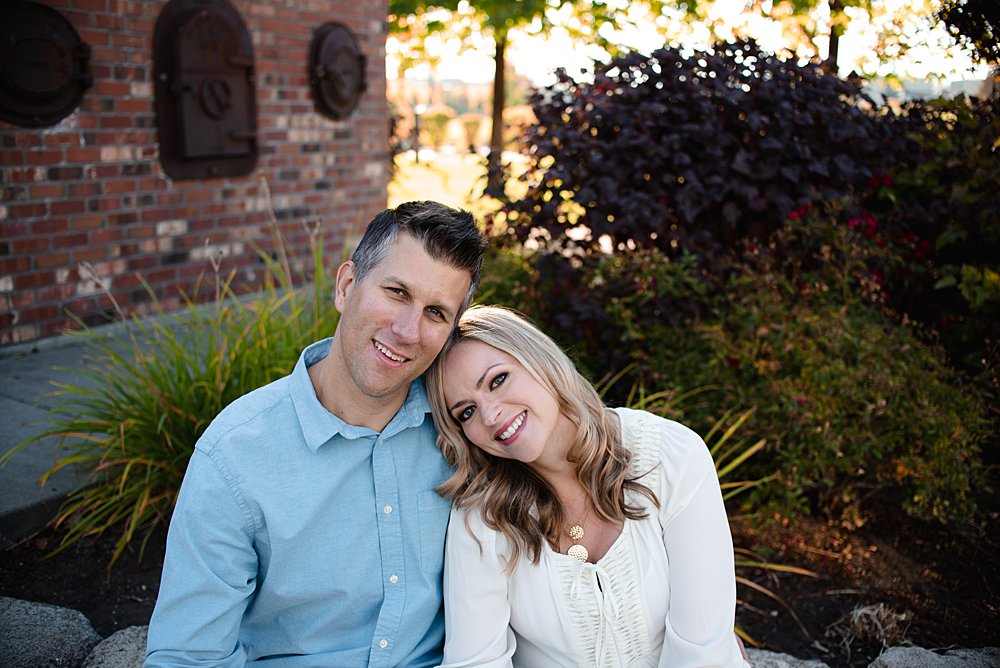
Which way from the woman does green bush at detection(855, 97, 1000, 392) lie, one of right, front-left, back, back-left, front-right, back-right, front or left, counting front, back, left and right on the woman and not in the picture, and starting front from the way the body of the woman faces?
back-left

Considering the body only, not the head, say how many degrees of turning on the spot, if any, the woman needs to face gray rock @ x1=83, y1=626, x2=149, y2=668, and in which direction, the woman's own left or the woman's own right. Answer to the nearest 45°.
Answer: approximately 90° to the woman's own right

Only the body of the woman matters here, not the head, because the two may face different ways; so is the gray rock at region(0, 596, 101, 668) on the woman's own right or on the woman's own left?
on the woman's own right

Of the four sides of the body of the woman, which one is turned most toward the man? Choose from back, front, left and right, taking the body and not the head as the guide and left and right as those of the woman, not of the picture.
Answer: right

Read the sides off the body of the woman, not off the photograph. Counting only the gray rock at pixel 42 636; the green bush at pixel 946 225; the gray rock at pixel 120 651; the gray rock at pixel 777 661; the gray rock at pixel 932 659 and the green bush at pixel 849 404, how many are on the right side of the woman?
2

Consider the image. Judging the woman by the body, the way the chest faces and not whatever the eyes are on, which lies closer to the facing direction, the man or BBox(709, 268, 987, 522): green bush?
the man

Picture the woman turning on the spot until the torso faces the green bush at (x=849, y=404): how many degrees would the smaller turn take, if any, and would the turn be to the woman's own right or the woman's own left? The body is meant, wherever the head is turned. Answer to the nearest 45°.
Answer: approximately 135° to the woman's own left

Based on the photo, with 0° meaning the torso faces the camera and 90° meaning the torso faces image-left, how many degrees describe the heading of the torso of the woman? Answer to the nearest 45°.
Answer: approximately 0°

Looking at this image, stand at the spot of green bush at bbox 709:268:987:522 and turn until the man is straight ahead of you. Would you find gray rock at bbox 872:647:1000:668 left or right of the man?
left

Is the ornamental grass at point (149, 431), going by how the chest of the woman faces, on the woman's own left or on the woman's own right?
on the woman's own right

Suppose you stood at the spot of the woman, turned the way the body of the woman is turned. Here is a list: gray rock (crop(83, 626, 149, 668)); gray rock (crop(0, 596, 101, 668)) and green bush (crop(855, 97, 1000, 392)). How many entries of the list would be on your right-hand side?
2

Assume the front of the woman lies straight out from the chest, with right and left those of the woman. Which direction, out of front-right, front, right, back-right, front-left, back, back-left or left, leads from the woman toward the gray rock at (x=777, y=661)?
back-left
